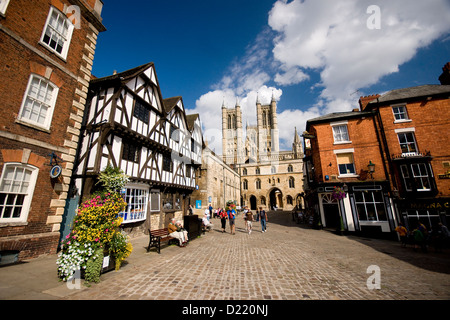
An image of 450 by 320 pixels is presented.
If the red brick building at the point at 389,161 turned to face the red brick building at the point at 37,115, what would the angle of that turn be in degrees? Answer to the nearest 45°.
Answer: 0° — it already faces it

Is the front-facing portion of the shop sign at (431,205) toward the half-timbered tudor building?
yes

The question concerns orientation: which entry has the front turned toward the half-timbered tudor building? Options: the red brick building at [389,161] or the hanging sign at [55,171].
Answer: the red brick building

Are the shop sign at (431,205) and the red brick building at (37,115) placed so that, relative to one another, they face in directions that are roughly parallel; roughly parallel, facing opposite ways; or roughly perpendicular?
roughly parallel, facing opposite ways

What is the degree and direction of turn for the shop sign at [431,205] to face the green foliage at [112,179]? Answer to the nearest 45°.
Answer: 0° — it already faces it

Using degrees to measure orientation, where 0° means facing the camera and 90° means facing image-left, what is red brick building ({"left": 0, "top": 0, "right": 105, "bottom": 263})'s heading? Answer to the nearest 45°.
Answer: approximately 315°

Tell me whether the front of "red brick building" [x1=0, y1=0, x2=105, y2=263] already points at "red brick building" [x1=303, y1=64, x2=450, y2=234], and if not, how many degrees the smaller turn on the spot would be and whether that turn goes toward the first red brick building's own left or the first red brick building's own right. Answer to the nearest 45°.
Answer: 0° — it already faces it

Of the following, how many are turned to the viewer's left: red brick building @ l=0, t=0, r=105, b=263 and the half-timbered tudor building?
0

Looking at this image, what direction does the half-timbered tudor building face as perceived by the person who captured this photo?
facing the viewer and to the right of the viewer

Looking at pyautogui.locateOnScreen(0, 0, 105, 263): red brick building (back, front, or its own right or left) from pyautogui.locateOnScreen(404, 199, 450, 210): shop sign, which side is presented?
front

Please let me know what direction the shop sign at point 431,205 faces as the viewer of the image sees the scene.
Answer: facing the viewer and to the left of the viewer

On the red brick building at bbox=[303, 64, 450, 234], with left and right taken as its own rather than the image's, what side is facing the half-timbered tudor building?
front

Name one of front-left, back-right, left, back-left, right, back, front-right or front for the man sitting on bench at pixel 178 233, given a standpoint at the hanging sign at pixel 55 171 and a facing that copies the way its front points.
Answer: left

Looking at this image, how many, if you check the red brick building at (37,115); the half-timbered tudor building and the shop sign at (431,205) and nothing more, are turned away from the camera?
0
